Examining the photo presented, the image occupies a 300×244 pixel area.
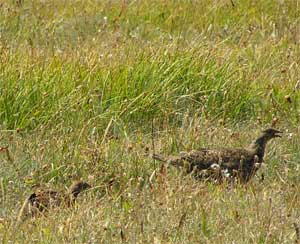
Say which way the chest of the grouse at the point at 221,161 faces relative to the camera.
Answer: to the viewer's right

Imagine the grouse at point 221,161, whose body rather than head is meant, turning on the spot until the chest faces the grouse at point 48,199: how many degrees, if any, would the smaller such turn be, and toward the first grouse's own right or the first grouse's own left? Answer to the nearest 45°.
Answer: approximately 135° to the first grouse's own right

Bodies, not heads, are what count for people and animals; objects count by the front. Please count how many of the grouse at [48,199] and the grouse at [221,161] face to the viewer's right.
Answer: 2

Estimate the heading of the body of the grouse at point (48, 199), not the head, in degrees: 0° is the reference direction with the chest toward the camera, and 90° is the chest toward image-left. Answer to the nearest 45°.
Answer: approximately 270°
